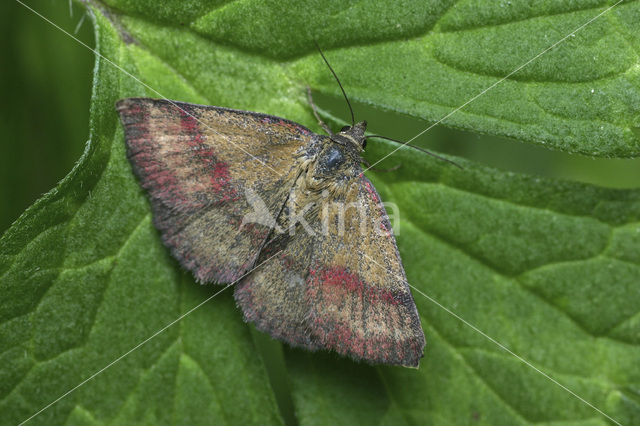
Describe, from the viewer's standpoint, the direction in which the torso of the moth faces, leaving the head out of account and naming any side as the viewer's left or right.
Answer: facing away from the viewer and to the right of the viewer
